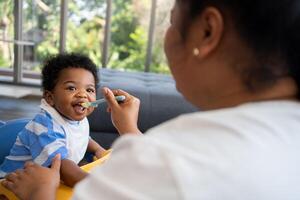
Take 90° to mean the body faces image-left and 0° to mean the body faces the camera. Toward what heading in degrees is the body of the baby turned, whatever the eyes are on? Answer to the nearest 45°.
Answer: approximately 315°

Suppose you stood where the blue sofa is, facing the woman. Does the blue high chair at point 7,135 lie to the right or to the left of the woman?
right

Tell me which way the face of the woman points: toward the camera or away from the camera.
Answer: away from the camera

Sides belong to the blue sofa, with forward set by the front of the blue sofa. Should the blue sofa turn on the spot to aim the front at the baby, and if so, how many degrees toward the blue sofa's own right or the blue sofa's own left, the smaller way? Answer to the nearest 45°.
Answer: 0° — it already faces them

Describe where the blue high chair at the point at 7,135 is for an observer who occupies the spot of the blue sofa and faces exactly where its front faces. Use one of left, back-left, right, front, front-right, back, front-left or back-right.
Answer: front-right

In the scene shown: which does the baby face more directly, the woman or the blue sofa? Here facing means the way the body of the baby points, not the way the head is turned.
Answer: the woman

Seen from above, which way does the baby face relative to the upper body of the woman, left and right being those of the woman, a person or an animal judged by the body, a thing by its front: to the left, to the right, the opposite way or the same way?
the opposite way

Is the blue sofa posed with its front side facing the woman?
yes

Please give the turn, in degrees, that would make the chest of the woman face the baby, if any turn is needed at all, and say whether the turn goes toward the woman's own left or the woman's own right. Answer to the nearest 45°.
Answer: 0° — they already face them

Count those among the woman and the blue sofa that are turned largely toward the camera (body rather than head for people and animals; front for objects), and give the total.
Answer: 1
